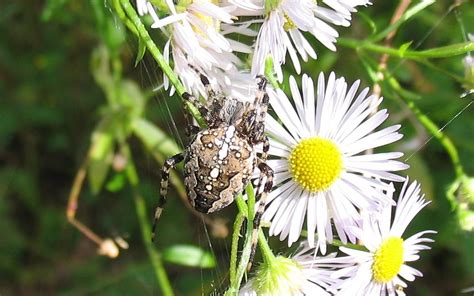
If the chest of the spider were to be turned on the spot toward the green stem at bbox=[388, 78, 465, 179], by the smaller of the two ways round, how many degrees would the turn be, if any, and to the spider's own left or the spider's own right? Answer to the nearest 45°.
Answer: approximately 45° to the spider's own right

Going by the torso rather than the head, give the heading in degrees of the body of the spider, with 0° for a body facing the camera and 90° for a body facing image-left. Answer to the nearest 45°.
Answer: approximately 180°

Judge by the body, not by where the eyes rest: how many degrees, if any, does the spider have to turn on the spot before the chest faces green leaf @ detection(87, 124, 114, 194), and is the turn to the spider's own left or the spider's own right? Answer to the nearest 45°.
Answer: approximately 45° to the spider's own left
